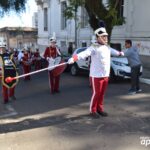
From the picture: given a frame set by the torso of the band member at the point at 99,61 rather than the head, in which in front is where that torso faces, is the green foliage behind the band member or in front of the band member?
behind
